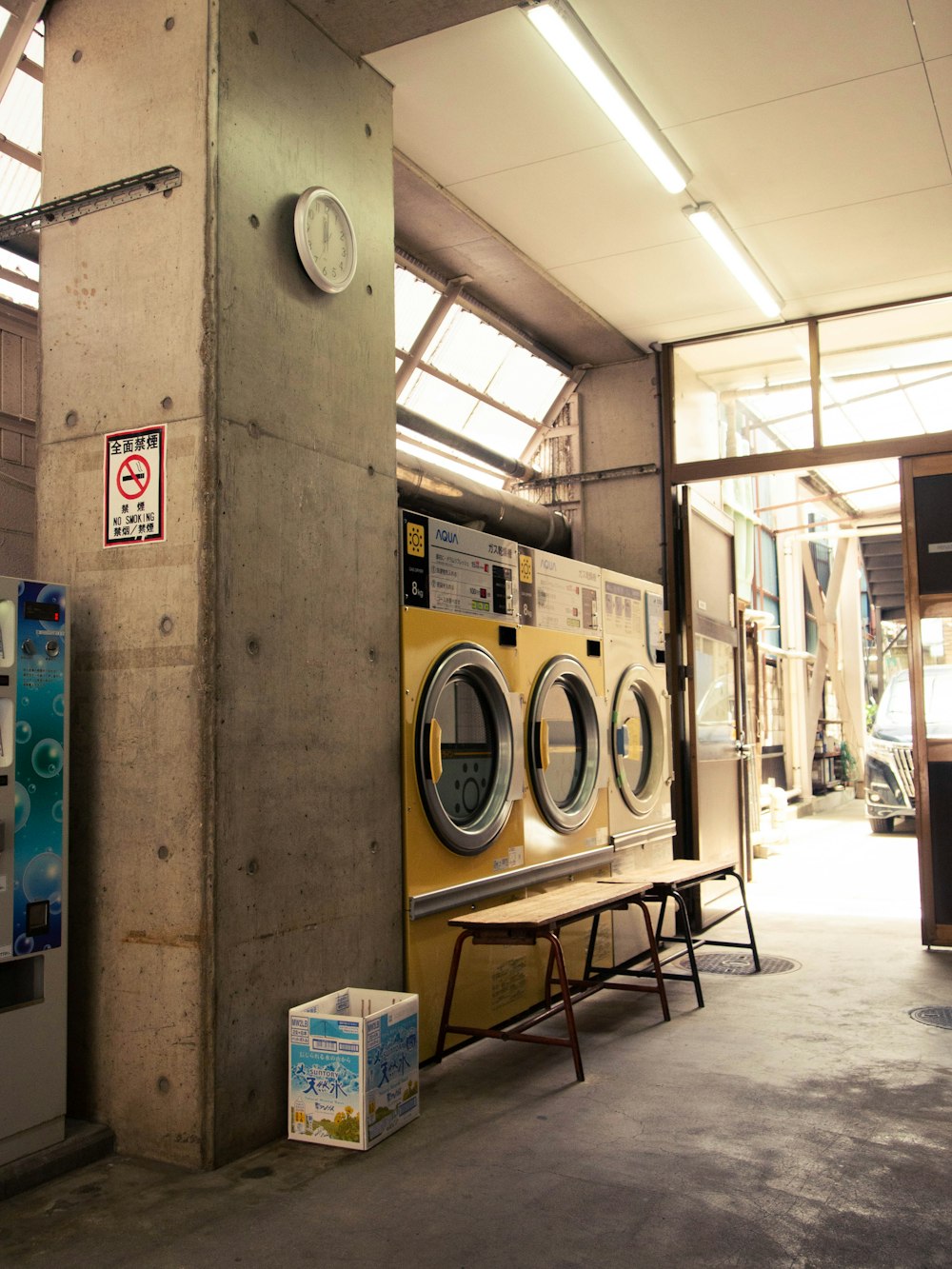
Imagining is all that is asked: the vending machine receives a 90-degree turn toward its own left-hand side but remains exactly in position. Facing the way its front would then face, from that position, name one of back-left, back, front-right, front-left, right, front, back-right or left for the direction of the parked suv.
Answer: front

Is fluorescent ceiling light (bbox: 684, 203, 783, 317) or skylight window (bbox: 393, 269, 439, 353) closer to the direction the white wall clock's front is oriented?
the fluorescent ceiling light

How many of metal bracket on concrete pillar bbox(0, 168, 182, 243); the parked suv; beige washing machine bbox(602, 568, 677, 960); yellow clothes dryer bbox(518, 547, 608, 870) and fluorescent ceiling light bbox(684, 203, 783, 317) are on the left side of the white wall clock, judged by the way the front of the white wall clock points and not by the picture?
4

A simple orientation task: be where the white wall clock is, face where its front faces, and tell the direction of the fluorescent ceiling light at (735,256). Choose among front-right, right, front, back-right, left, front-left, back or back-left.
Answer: left

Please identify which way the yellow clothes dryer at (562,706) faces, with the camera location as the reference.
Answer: facing the viewer and to the right of the viewer

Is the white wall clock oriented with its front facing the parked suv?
no

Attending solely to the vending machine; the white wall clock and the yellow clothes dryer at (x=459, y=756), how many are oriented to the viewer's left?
0

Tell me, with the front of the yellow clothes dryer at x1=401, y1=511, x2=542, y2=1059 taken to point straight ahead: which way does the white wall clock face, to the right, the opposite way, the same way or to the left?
the same way

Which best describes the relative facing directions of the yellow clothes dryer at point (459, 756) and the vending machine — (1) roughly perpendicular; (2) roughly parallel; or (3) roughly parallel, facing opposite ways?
roughly parallel

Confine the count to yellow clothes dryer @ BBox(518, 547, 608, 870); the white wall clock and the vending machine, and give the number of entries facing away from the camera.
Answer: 0

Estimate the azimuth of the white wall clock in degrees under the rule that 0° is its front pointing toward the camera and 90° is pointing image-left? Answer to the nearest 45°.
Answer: approximately 315°

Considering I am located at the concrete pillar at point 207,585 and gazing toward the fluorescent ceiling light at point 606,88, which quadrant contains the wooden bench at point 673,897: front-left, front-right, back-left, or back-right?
front-left

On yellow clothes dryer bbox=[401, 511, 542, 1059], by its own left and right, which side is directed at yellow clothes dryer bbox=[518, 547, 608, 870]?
left

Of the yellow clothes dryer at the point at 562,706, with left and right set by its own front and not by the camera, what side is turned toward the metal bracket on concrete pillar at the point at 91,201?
right

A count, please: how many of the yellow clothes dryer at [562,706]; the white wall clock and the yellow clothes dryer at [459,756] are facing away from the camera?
0
